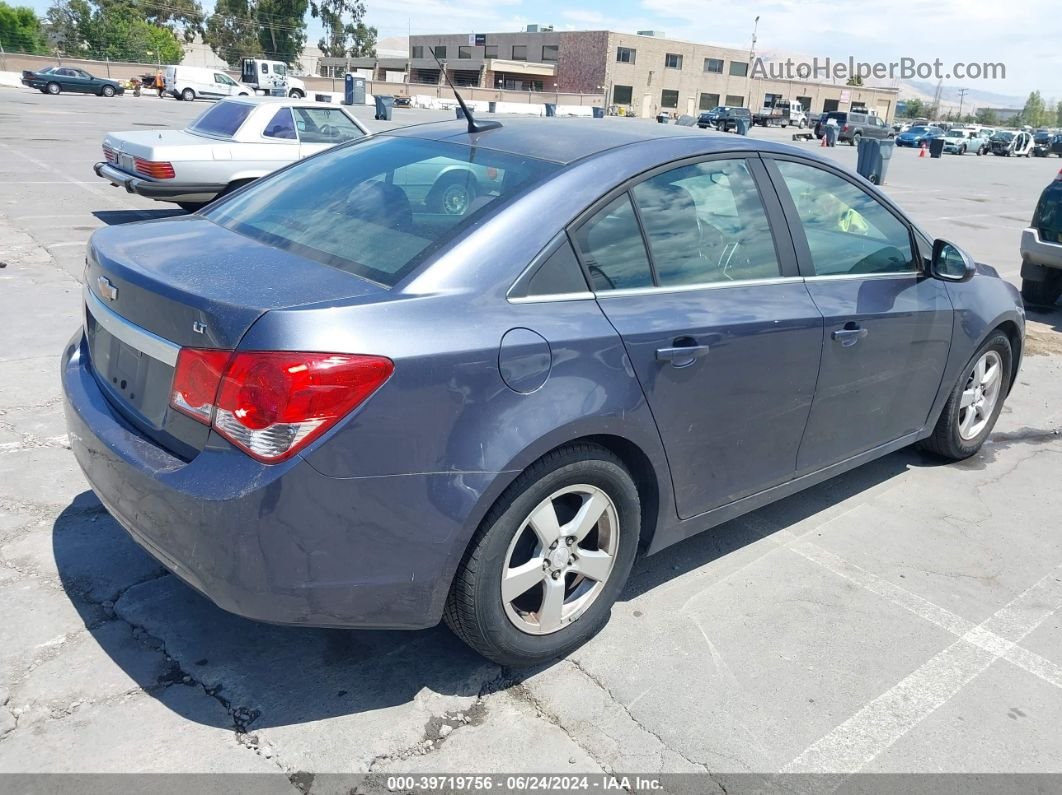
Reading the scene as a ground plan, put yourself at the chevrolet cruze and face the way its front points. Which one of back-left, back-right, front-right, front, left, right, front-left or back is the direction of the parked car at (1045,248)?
front

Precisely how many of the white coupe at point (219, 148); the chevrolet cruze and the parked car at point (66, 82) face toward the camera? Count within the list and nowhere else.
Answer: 0

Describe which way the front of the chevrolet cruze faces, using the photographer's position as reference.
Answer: facing away from the viewer and to the right of the viewer

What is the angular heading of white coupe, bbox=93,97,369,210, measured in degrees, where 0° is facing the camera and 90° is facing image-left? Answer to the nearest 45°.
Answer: approximately 225°

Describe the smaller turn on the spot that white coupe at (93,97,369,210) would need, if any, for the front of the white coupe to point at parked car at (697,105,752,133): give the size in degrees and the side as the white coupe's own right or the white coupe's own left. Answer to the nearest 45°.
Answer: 0° — it already faces it

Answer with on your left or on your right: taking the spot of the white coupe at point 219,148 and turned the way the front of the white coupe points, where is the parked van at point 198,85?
on your left

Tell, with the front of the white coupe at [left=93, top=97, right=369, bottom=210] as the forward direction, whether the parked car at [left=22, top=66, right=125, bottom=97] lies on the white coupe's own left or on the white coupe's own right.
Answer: on the white coupe's own left

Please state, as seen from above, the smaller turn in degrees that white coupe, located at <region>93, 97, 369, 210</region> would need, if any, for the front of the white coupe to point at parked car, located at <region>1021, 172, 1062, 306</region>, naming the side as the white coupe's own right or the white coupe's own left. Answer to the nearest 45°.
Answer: approximately 90° to the white coupe's own right
